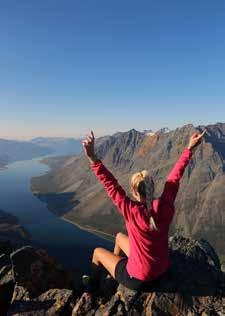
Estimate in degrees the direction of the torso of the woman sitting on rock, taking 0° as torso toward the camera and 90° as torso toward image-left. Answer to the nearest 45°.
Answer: approximately 135°
